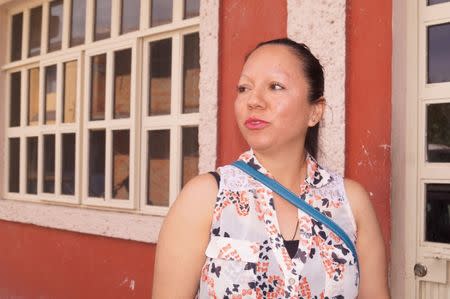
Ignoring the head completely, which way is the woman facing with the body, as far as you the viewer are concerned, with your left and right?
facing the viewer

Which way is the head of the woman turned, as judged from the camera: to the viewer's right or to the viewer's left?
to the viewer's left

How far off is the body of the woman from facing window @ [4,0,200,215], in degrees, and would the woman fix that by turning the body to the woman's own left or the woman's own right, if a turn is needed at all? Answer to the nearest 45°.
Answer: approximately 135° to the woman's own right
